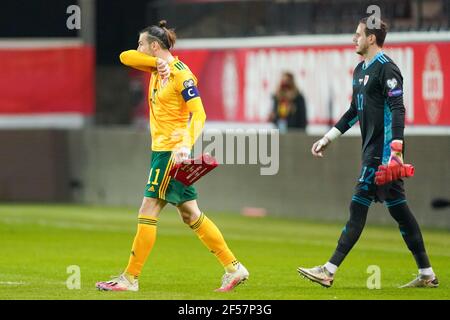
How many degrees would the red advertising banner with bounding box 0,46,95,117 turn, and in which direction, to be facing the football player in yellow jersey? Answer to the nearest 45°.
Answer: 0° — it already faces them

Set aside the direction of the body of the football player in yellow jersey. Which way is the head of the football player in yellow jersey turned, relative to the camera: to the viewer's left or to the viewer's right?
to the viewer's left

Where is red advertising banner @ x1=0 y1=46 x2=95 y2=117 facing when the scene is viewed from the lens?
facing the viewer

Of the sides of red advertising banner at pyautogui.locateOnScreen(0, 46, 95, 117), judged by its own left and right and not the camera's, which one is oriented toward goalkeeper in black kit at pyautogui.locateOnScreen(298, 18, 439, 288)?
front

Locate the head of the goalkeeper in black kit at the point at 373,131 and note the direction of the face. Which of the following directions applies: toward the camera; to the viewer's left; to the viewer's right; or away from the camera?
to the viewer's left

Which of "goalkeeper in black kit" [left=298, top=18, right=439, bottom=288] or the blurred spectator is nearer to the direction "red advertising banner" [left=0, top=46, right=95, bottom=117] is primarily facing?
the goalkeeper in black kit
